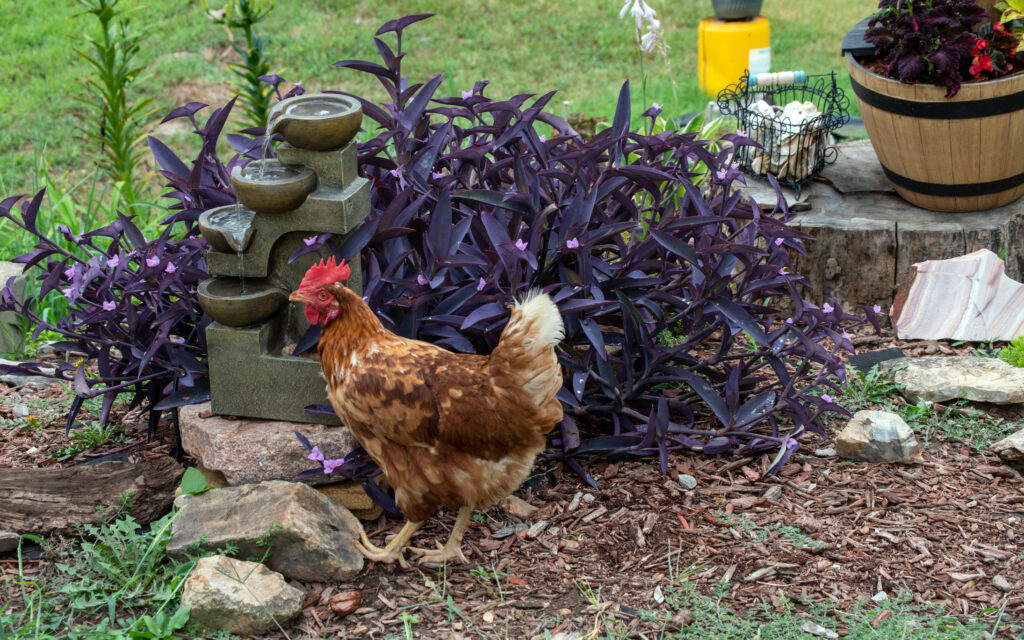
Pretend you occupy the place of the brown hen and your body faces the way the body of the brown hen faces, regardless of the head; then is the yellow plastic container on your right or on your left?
on your right

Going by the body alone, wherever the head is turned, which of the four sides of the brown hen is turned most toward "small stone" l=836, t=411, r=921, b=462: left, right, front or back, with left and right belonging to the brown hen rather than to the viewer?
back

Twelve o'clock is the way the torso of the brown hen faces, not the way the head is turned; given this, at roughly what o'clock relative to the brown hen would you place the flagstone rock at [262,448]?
The flagstone rock is roughly at 1 o'clock from the brown hen.

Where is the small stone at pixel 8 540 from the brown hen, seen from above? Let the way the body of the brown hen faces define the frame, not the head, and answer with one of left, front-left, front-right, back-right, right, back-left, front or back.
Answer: front

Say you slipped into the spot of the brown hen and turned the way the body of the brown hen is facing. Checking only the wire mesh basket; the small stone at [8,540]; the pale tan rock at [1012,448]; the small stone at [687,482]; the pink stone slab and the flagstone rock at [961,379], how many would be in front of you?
1

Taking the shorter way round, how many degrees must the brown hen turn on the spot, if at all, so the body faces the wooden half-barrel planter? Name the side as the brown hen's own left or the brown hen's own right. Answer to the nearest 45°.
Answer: approximately 135° to the brown hen's own right

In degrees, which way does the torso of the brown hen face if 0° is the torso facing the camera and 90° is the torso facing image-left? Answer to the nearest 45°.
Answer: approximately 90°

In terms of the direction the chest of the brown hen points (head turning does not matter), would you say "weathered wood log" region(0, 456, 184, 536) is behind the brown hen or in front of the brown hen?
in front

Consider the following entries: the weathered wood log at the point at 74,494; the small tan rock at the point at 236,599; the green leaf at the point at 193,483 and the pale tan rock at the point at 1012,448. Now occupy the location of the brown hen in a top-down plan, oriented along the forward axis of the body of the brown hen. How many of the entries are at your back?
1

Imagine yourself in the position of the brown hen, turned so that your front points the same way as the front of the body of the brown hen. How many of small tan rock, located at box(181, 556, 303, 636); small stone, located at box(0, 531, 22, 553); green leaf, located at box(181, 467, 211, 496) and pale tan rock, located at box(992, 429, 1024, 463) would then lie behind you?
1

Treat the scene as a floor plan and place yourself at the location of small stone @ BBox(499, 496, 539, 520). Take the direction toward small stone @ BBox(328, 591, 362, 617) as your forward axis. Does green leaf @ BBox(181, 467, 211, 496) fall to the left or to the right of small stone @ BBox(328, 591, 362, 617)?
right

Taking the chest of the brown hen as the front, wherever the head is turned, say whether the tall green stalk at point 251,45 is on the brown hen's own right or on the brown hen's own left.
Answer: on the brown hen's own right

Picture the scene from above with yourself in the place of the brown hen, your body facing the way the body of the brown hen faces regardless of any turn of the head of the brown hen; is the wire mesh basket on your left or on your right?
on your right
